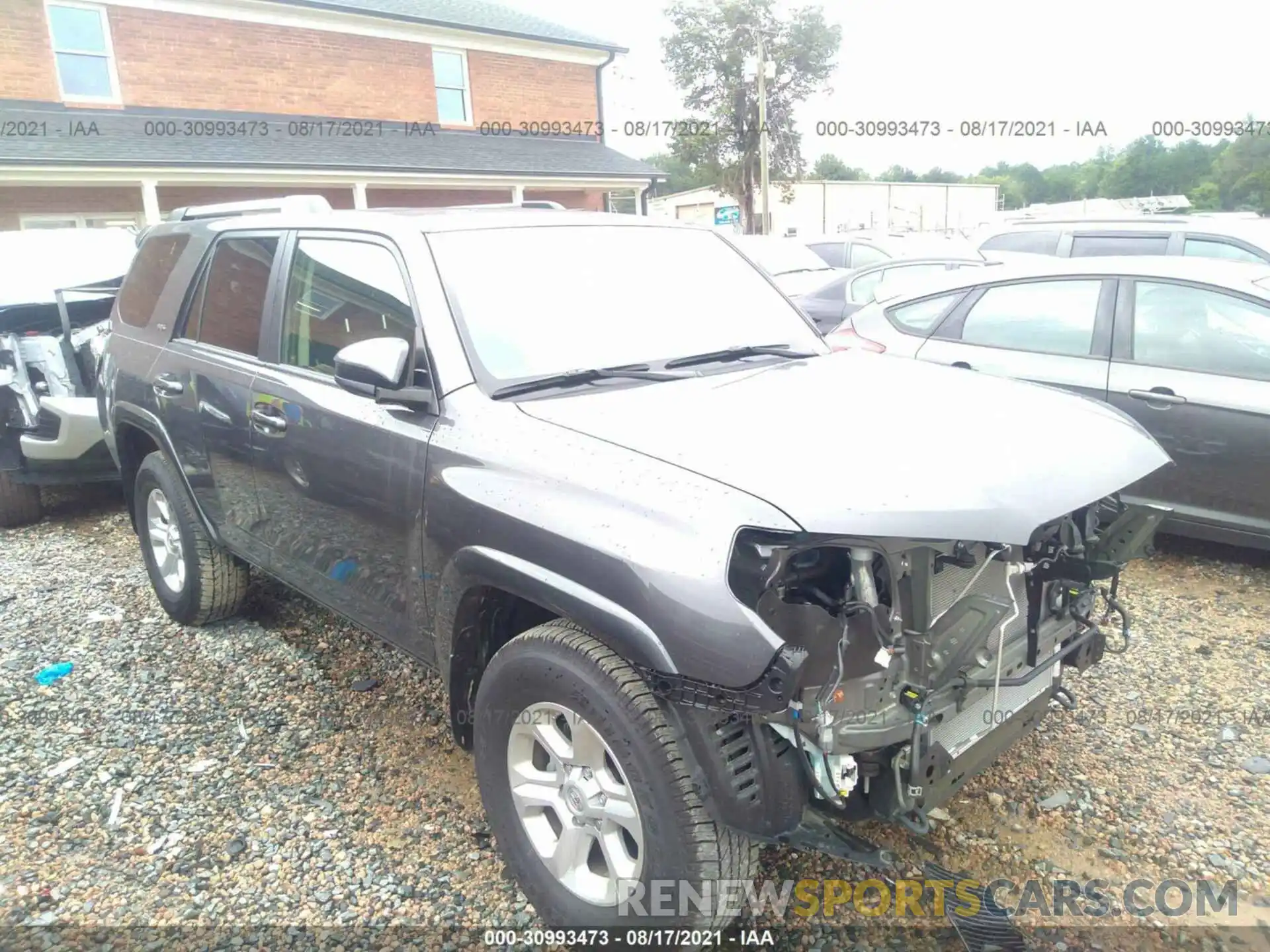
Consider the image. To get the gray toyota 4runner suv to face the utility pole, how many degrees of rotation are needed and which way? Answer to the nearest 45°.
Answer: approximately 135° to its left

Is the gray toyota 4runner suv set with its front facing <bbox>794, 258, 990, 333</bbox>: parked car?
no

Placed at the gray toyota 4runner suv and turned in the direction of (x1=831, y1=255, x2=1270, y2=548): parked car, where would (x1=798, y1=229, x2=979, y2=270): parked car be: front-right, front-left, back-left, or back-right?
front-left

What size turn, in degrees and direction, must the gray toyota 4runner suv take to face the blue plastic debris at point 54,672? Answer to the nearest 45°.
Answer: approximately 180°

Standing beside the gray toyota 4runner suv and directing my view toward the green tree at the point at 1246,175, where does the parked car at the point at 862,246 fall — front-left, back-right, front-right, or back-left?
front-left

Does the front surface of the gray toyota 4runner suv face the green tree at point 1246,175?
no

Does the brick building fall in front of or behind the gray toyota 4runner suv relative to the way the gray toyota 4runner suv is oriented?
behind

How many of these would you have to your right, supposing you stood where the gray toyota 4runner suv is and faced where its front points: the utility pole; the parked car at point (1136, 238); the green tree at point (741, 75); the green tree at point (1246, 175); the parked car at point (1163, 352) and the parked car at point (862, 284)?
0

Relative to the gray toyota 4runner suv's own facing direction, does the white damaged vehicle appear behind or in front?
behind

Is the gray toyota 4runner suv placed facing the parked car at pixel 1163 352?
no

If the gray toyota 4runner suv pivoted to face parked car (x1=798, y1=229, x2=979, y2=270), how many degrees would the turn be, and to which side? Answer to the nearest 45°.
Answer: approximately 135° to its left

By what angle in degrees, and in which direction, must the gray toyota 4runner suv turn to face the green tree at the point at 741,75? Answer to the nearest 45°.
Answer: approximately 135° to its left

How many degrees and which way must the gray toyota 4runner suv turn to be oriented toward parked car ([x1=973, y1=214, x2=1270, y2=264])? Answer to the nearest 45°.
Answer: approximately 90° to its left

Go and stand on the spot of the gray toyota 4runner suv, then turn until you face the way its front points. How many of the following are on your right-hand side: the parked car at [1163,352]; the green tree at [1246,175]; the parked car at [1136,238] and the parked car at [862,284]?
0

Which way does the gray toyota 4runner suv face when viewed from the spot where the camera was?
facing the viewer and to the right of the viewer
